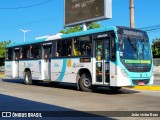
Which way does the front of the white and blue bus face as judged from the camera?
facing the viewer and to the right of the viewer
